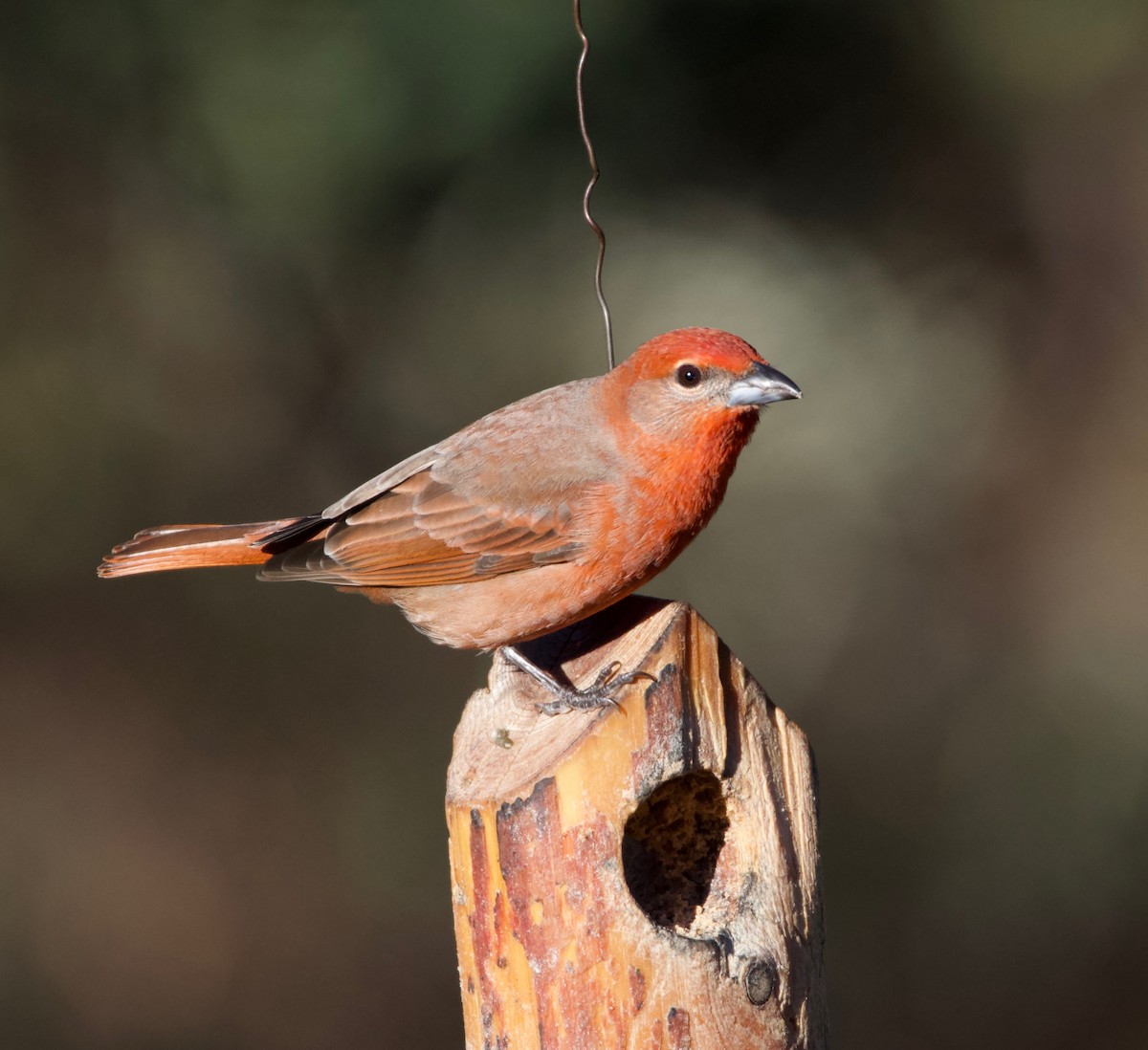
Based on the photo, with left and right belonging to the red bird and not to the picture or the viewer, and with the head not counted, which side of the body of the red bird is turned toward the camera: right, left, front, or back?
right
